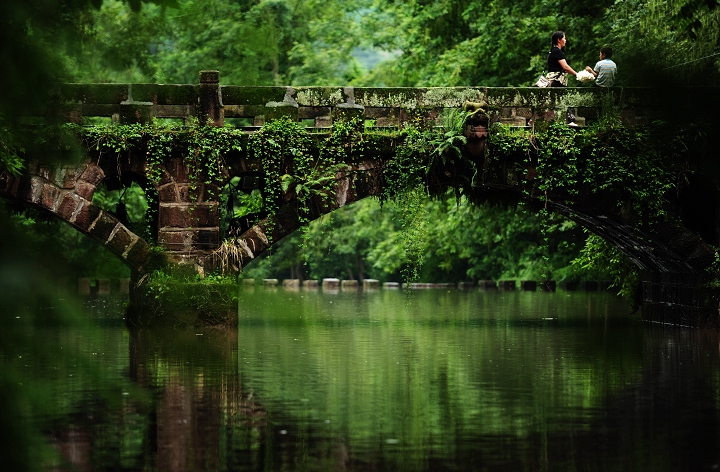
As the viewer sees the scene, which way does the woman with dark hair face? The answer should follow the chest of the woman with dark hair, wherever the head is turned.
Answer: to the viewer's right

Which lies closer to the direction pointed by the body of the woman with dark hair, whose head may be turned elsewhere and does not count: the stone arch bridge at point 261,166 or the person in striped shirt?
the person in striped shirt

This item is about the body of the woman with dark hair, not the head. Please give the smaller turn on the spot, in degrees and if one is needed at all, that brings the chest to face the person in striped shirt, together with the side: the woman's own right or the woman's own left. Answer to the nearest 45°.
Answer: approximately 45° to the woman's own right
